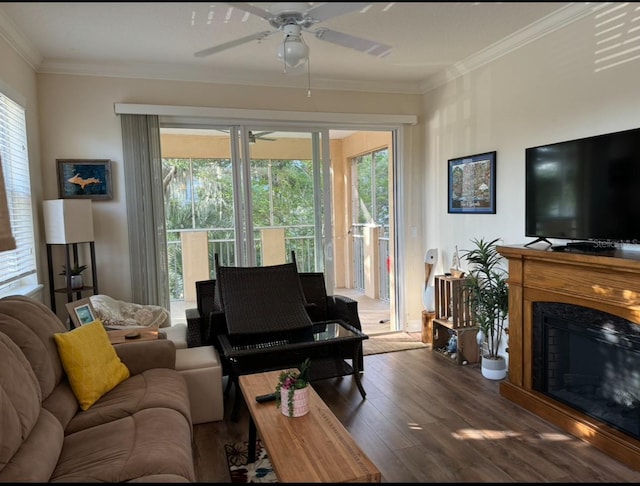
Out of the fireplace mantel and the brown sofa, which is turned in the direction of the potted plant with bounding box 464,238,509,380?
the brown sofa

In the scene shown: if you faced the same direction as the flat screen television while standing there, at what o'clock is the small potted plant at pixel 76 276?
The small potted plant is roughly at 1 o'clock from the flat screen television.

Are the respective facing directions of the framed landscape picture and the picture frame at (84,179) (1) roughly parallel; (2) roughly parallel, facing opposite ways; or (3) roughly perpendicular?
roughly perpendicular

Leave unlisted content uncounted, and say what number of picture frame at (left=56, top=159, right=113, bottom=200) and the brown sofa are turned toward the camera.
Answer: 1

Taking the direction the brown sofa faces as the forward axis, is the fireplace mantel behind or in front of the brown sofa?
in front

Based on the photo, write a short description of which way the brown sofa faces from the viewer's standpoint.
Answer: facing to the right of the viewer

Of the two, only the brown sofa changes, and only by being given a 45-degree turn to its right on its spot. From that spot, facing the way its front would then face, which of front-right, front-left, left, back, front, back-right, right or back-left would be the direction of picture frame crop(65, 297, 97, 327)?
back-left

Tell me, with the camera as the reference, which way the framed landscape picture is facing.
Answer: facing the viewer and to the left of the viewer

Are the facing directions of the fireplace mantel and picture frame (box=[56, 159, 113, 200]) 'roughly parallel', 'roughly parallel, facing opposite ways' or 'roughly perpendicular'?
roughly perpendicular

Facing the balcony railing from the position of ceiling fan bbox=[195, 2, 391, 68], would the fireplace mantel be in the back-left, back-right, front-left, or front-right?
back-right

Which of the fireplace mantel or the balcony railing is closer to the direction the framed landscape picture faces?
the balcony railing

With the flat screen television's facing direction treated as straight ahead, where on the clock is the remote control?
The remote control is roughly at 12 o'clock from the flat screen television.

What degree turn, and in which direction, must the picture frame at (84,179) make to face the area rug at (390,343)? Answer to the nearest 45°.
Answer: approximately 90° to its left
